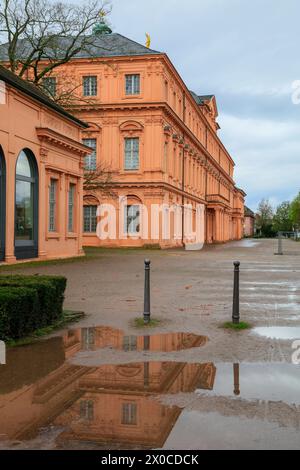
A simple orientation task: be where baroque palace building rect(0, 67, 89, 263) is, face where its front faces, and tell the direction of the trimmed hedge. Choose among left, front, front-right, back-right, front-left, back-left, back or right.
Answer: front-right

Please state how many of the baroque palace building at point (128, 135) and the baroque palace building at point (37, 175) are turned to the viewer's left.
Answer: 0

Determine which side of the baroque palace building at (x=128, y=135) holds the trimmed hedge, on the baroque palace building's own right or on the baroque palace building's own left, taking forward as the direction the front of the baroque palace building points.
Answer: on the baroque palace building's own right

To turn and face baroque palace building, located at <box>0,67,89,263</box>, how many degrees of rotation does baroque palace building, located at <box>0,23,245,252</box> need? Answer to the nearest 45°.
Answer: approximately 90° to its right

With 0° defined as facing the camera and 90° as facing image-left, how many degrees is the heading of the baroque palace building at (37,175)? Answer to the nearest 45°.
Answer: approximately 315°

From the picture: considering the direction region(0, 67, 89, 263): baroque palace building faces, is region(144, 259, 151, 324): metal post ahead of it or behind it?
ahead
